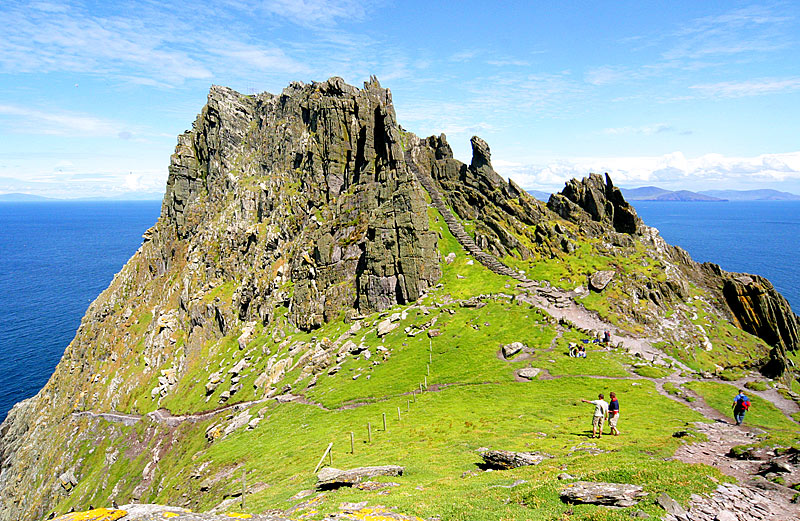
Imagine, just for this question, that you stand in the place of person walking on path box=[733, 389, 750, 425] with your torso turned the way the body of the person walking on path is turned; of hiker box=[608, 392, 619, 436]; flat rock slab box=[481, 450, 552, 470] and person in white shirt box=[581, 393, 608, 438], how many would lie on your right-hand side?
0

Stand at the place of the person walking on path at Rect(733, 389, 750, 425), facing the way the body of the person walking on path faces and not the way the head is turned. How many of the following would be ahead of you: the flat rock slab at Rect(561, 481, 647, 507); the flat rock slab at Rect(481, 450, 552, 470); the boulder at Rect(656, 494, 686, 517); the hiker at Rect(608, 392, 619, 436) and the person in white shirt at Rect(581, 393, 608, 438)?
0

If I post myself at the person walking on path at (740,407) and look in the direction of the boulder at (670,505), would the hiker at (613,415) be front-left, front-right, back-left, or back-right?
front-right

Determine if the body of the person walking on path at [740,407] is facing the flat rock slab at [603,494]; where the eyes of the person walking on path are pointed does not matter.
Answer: no

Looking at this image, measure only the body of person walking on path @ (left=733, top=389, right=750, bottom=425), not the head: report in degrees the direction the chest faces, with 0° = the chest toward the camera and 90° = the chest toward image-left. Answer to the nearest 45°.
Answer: approximately 180°

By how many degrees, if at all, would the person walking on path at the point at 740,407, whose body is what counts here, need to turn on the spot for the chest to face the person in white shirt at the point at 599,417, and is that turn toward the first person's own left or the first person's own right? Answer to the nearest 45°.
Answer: approximately 135° to the first person's own left

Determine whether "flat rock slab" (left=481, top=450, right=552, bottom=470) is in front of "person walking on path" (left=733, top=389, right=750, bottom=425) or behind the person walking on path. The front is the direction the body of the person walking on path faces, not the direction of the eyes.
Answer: behind

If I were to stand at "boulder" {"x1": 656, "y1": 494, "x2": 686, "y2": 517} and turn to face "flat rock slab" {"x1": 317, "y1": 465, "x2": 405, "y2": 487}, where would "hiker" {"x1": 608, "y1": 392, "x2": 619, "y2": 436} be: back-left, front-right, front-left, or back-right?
front-right

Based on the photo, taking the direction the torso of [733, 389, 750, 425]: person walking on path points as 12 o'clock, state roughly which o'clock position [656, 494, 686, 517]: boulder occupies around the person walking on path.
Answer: The boulder is roughly at 6 o'clock from the person walking on path.

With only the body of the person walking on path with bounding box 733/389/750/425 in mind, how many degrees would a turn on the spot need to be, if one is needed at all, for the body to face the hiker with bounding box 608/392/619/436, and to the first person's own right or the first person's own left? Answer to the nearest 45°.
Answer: approximately 135° to the first person's own left

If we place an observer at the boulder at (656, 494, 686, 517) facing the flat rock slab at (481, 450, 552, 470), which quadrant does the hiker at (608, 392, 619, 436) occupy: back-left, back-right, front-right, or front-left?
front-right

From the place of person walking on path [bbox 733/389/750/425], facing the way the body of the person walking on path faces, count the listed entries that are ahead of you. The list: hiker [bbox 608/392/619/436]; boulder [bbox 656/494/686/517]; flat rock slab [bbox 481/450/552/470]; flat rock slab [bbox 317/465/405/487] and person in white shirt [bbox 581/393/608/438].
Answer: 0

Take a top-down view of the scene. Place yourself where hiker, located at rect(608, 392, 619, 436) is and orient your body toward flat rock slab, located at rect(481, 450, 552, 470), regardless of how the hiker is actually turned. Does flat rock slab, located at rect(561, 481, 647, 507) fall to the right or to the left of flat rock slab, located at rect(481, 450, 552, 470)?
left

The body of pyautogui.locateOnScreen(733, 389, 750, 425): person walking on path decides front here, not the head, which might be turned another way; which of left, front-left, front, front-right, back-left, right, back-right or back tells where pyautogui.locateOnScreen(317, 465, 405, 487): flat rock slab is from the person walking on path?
back-left
